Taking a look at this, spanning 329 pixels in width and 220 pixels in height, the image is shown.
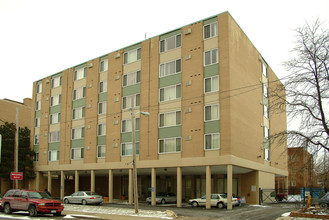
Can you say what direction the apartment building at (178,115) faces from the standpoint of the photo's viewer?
facing the viewer and to the left of the viewer

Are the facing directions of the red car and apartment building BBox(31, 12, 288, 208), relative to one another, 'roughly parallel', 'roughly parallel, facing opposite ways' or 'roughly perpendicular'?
roughly perpendicular

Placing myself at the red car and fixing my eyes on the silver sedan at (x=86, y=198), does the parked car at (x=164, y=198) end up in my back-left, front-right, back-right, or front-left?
front-right

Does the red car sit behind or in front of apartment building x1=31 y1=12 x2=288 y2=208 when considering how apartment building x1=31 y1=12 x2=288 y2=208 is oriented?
in front

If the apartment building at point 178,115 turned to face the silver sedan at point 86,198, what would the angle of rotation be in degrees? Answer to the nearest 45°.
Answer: approximately 45° to its right

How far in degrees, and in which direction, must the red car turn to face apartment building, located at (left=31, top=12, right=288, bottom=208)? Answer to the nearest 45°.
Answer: approximately 90° to its left

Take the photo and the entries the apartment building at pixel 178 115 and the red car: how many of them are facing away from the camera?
0
